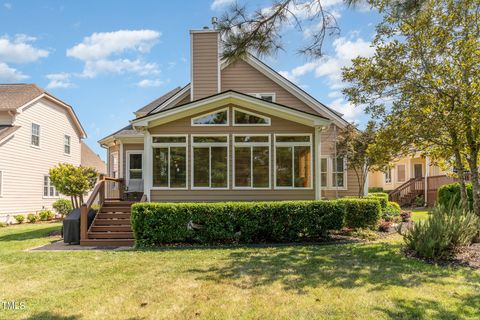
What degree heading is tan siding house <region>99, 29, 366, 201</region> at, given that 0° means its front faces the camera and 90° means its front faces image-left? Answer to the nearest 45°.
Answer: approximately 180°

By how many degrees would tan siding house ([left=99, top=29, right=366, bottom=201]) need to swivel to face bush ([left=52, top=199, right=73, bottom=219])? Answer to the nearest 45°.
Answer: approximately 45° to its left

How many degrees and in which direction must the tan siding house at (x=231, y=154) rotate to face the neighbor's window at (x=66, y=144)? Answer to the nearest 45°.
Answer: approximately 45° to its left

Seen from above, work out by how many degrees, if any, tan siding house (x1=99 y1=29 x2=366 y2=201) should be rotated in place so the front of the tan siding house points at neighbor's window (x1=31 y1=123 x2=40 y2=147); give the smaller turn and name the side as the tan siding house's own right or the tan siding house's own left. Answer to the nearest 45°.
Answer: approximately 45° to the tan siding house's own left

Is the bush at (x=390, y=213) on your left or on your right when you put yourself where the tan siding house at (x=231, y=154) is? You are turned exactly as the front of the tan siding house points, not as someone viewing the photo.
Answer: on your right
